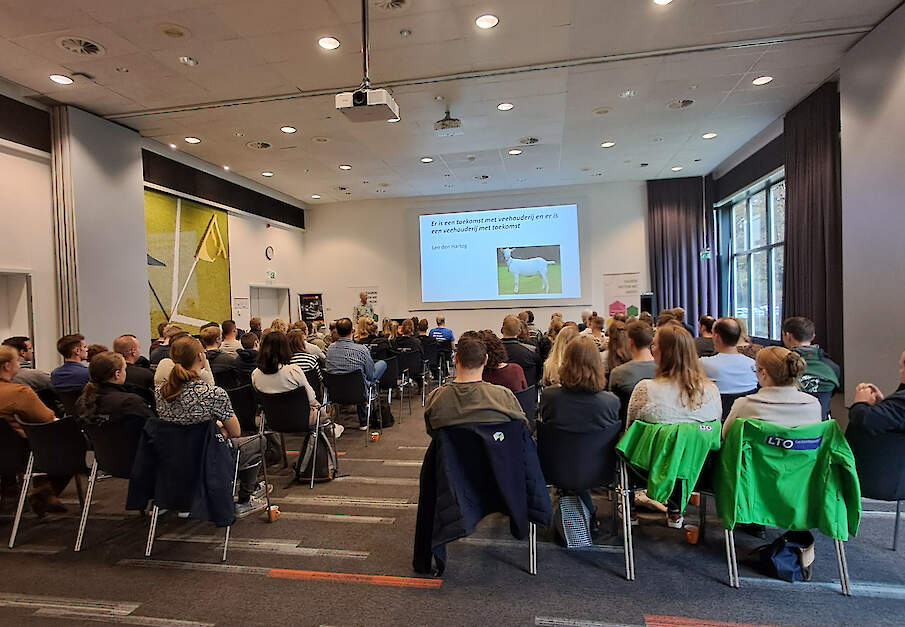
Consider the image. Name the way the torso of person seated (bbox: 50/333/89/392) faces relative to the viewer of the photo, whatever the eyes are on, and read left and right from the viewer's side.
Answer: facing away from the viewer and to the right of the viewer

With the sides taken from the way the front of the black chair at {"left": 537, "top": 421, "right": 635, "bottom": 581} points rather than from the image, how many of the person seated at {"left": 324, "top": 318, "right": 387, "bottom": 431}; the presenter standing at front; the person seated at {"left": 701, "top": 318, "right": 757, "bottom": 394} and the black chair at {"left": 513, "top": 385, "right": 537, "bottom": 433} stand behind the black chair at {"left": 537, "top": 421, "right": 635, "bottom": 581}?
0

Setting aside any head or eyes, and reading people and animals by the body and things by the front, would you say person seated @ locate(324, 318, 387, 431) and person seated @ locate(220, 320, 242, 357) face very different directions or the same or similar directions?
same or similar directions

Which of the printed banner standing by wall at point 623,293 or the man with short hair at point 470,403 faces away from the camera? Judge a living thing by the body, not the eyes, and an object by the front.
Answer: the man with short hair

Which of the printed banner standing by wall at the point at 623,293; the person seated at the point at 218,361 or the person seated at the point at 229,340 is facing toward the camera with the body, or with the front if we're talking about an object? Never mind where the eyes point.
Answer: the printed banner standing by wall

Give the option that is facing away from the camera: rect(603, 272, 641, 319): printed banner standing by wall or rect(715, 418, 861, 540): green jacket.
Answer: the green jacket

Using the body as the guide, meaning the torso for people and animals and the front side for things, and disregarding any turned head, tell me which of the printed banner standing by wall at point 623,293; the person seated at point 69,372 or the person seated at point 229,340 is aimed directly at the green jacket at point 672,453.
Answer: the printed banner standing by wall

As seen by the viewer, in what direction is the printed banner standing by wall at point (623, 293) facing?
toward the camera

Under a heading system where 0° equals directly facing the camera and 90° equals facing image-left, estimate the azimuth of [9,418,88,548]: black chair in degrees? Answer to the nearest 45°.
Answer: approximately 225°

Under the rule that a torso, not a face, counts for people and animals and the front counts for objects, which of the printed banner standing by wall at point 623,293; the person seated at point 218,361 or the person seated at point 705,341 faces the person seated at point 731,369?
the printed banner standing by wall

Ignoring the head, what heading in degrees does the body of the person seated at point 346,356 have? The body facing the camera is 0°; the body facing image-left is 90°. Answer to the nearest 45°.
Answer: approximately 225°

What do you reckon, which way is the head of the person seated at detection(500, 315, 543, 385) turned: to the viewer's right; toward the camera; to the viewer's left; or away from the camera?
away from the camera

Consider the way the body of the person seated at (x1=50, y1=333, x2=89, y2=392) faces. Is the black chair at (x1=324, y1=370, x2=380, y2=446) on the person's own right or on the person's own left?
on the person's own right

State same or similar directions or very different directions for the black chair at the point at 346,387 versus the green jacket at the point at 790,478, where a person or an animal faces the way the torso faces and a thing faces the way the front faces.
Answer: same or similar directions

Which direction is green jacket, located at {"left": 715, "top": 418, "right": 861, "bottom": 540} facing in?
away from the camera

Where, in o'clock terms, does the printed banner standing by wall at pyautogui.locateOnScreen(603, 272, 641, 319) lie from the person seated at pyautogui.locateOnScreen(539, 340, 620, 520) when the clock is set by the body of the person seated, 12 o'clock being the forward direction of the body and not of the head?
The printed banner standing by wall is roughly at 12 o'clock from the person seated.

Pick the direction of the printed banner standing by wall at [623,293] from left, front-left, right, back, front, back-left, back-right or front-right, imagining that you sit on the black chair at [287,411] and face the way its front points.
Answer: front

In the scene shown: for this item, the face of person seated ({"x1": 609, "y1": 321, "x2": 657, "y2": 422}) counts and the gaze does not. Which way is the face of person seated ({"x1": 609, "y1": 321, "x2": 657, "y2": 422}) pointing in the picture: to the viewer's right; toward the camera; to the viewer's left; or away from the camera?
away from the camera

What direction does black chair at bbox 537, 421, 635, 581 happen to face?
away from the camera

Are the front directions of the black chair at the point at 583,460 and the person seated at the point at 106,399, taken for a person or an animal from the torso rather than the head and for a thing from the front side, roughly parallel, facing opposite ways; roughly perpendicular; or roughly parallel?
roughly parallel

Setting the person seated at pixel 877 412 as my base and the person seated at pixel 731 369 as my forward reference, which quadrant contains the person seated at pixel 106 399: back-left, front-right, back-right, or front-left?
front-left

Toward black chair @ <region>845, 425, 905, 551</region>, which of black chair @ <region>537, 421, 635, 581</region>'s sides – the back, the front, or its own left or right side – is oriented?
right

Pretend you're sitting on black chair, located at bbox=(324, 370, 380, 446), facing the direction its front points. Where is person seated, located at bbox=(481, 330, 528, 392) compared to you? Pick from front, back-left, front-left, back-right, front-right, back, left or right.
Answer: right
